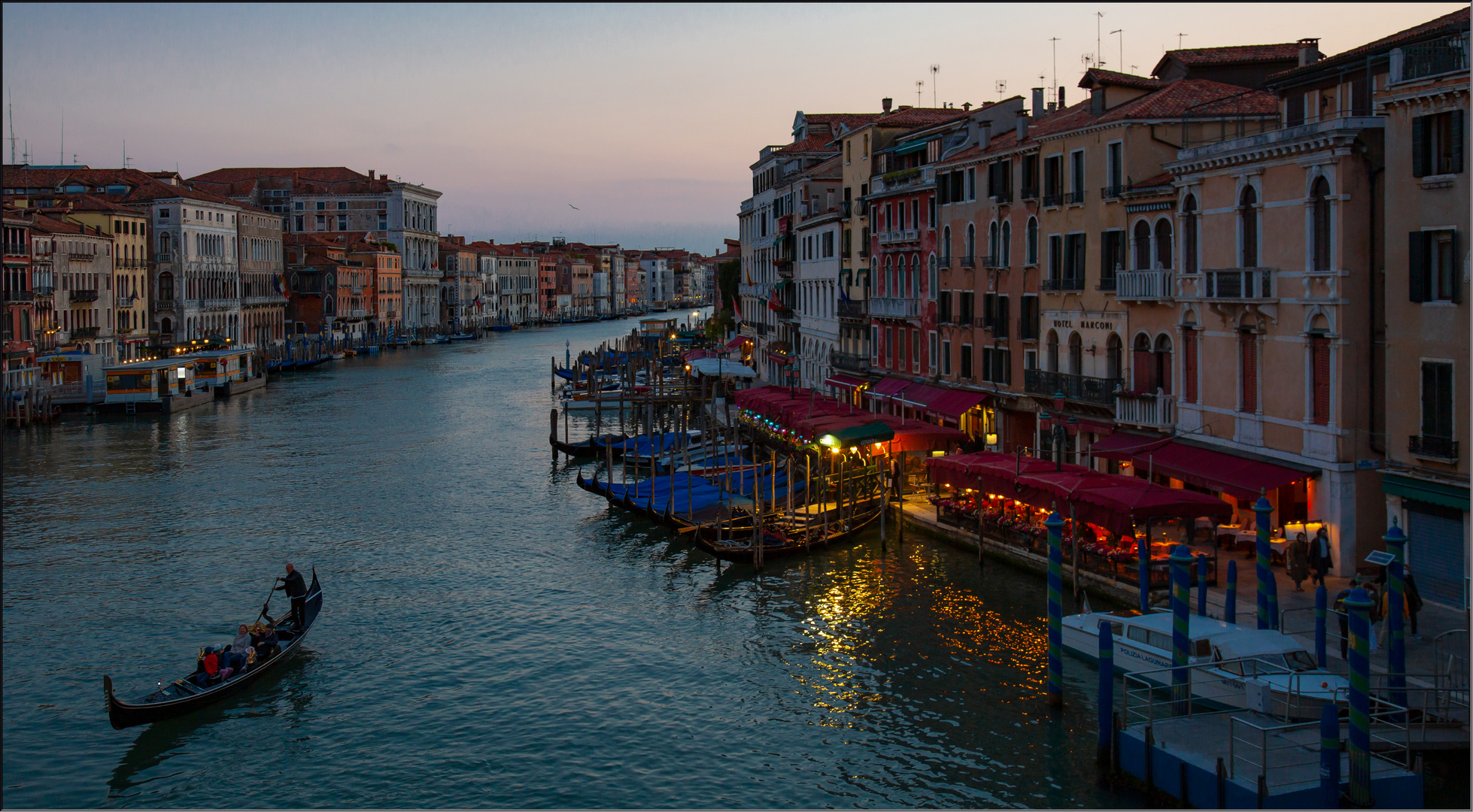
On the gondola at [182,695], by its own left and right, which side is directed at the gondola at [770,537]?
back

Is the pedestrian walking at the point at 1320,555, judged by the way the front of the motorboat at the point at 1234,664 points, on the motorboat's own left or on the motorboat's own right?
on the motorboat's own left

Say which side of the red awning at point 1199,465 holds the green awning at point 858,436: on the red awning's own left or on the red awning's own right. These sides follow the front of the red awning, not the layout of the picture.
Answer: on the red awning's own right

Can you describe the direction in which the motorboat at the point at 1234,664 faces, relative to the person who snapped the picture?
facing the viewer and to the right of the viewer

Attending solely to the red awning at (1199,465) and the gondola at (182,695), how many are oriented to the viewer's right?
0

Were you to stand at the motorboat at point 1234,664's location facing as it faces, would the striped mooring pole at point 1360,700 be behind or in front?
in front

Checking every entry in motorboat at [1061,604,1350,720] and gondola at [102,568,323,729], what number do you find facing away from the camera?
0

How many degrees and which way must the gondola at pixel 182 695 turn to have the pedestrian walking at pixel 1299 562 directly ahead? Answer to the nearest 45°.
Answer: approximately 135° to its left

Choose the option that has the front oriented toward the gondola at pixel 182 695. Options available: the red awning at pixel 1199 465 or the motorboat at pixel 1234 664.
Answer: the red awning

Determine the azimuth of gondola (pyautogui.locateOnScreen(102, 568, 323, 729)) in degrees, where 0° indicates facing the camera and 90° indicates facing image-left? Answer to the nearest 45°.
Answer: approximately 45°

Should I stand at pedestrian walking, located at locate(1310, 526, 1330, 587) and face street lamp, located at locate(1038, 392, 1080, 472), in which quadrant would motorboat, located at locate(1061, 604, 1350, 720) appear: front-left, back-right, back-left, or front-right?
back-left

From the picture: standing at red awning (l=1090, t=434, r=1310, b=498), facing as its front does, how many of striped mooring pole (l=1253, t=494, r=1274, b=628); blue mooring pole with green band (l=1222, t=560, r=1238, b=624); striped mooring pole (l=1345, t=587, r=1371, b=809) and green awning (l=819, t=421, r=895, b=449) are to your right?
1

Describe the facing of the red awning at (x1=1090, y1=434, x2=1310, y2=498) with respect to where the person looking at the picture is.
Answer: facing the viewer and to the left of the viewer
